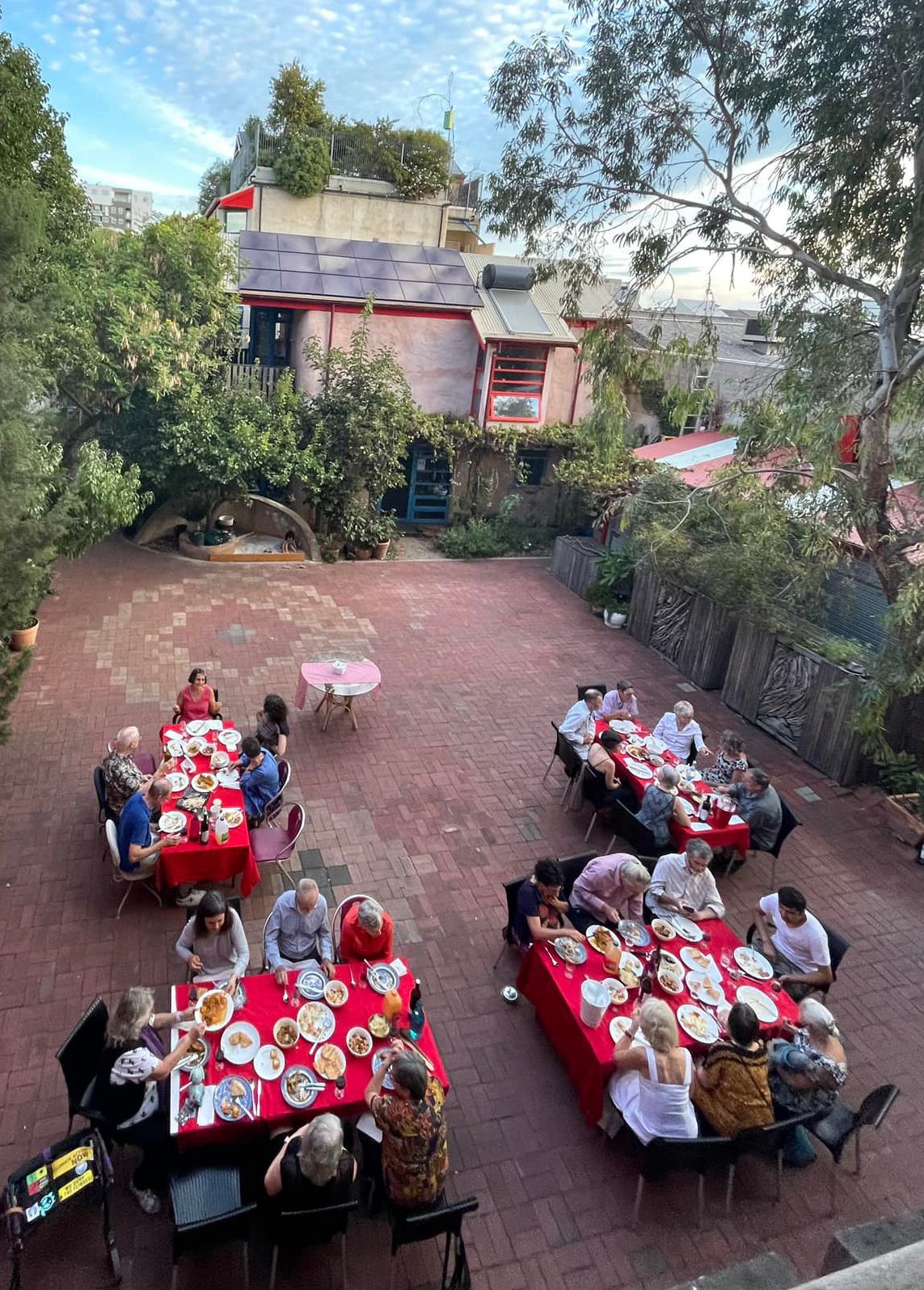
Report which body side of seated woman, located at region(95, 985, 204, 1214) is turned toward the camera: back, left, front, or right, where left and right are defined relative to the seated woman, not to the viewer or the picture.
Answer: right

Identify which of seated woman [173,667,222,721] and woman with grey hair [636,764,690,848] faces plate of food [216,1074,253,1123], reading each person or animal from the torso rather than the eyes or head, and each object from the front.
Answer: the seated woman

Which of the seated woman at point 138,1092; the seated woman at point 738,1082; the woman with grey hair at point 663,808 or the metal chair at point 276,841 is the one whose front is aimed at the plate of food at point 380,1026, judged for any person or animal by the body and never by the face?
the seated woman at point 138,1092

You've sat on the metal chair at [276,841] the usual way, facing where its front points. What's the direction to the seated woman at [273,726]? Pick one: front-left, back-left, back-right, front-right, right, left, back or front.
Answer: right

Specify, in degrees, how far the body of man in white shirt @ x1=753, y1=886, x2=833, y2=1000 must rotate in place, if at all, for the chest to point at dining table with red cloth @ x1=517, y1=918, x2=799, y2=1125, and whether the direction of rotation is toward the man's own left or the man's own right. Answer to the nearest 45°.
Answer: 0° — they already face it

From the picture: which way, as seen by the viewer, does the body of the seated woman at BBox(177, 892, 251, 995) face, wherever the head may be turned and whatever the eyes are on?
toward the camera

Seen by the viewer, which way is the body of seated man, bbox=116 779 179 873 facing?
to the viewer's right

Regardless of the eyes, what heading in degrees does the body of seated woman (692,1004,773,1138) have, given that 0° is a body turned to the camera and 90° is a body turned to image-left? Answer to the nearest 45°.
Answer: approximately 180°

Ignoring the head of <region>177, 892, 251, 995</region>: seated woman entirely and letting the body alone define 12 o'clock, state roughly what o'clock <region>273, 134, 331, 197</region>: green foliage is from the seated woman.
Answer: The green foliage is roughly at 6 o'clock from the seated woman.

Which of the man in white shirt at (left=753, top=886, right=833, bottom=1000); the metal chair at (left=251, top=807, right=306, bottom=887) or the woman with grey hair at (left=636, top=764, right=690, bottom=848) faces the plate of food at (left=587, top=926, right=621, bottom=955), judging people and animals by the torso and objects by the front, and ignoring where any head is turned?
the man in white shirt

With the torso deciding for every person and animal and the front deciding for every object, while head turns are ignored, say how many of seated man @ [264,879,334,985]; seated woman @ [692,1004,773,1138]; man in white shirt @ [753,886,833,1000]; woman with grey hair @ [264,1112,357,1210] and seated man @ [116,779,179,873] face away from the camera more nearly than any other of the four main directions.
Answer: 2

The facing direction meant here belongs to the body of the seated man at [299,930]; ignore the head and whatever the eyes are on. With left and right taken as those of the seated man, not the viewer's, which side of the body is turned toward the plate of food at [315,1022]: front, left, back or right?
front

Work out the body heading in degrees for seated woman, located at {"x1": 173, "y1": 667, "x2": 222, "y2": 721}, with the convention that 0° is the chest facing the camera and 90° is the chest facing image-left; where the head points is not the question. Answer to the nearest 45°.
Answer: approximately 0°

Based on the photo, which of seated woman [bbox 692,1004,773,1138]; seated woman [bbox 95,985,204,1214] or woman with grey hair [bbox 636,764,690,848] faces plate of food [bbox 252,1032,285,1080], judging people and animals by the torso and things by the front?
seated woman [bbox 95,985,204,1214]

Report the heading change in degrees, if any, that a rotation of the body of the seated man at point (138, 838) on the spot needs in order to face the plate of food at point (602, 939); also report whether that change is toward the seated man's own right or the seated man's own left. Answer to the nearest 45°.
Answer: approximately 45° to the seated man's own right

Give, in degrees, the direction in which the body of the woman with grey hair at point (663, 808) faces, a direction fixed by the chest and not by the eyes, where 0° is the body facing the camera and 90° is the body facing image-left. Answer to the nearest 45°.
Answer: approximately 225°

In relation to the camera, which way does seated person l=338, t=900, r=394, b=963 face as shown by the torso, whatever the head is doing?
toward the camera

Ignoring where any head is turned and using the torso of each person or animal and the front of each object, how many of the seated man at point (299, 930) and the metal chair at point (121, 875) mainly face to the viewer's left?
0

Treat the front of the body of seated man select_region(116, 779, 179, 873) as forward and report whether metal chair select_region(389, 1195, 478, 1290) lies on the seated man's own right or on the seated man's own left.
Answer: on the seated man's own right

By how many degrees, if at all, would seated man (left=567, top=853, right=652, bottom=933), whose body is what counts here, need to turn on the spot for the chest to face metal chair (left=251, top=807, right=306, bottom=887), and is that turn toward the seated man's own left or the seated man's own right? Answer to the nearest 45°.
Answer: approximately 135° to the seated man's own right

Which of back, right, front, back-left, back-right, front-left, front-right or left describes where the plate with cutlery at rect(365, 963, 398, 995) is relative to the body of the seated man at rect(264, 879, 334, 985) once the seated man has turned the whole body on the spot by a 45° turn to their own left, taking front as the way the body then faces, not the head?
front

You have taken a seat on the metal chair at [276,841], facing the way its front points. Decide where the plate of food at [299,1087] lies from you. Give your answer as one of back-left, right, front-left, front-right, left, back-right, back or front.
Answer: left
